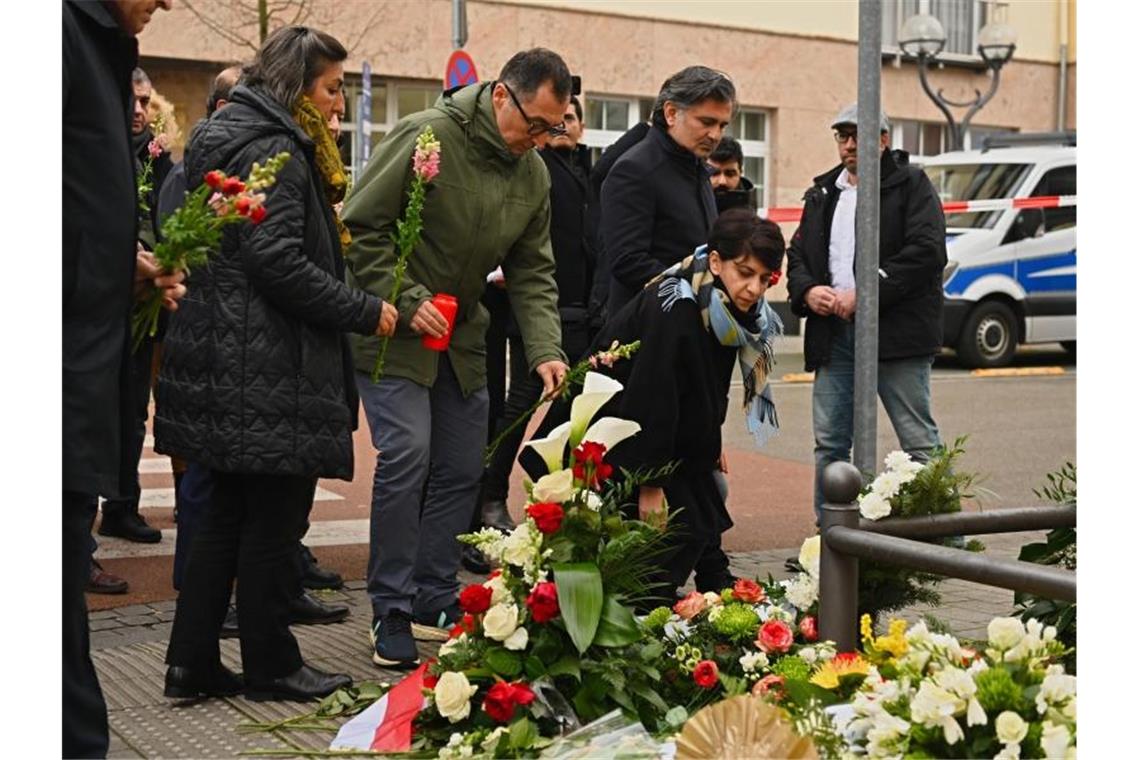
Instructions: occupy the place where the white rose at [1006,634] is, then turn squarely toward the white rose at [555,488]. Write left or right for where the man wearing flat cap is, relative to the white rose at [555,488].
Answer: right

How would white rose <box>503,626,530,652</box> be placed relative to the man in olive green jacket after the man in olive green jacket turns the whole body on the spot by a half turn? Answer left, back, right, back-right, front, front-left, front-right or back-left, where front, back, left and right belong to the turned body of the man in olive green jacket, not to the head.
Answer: back-left

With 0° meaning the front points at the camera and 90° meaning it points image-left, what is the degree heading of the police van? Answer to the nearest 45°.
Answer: approximately 45°

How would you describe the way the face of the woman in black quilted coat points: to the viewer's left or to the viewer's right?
to the viewer's right

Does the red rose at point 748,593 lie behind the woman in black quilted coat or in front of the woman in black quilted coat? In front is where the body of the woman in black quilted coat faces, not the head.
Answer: in front

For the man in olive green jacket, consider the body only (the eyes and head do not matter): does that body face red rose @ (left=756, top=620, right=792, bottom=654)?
yes

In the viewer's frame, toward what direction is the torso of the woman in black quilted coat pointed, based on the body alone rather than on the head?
to the viewer's right

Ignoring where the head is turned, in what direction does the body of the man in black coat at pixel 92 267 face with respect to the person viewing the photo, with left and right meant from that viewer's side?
facing to the right of the viewer

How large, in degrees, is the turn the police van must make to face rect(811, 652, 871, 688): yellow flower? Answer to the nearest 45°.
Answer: approximately 45° to its left

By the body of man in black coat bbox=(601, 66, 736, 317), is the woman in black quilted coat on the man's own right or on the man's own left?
on the man's own right

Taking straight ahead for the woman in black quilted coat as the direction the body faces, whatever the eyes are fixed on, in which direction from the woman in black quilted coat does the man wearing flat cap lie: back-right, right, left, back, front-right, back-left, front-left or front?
front-left

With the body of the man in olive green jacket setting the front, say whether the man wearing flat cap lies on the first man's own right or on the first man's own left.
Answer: on the first man's own left

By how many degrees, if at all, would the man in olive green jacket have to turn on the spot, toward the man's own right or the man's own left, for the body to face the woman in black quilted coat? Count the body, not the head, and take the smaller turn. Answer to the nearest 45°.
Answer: approximately 90° to the man's own right

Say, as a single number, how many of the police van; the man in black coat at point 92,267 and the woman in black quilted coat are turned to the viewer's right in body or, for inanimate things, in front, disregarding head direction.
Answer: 2

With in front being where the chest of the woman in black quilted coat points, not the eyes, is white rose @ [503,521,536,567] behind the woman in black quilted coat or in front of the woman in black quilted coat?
in front
